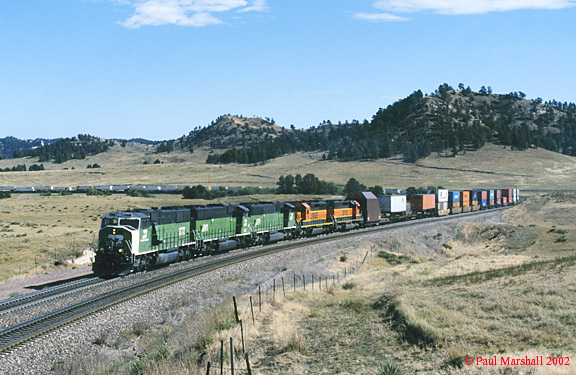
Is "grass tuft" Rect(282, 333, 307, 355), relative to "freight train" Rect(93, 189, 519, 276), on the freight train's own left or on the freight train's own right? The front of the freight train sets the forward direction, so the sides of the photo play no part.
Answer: on the freight train's own left

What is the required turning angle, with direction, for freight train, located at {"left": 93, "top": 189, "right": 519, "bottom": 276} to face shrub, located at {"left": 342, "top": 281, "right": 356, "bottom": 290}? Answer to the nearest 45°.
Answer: approximately 90° to its left

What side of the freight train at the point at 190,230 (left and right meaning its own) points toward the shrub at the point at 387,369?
left

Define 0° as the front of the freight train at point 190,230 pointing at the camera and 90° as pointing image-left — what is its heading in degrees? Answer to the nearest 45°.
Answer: approximately 45°
